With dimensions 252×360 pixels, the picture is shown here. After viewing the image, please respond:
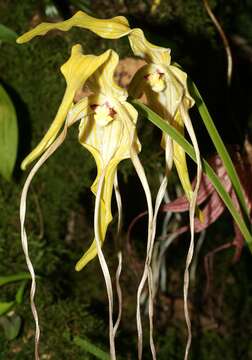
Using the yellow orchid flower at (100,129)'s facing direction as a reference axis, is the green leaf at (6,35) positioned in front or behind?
behind

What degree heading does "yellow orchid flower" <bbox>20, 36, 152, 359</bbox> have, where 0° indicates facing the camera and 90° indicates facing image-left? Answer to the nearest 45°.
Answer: approximately 0°

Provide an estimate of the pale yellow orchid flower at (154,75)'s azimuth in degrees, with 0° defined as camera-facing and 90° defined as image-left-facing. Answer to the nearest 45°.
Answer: approximately 45°
